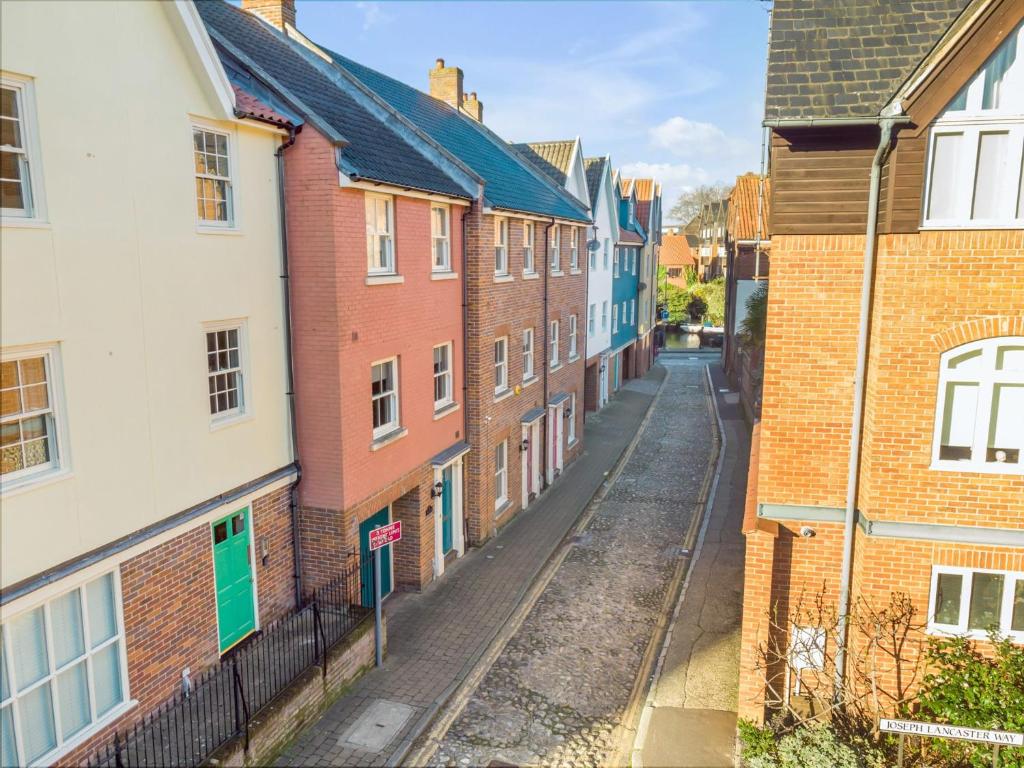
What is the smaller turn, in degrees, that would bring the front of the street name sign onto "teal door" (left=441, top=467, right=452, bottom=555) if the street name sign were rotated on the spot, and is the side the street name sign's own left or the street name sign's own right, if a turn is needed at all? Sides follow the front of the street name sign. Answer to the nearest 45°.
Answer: approximately 90° to the street name sign's own right

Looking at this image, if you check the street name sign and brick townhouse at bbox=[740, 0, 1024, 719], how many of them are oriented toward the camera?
2

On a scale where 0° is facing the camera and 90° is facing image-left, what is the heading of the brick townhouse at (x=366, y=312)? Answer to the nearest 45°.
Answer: approximately 315°

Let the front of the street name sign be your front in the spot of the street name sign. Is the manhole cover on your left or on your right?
on your right

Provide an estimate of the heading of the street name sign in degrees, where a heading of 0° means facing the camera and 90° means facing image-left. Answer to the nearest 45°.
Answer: approximately 0°

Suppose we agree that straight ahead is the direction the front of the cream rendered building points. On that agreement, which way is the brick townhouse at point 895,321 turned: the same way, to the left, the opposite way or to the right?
to the right

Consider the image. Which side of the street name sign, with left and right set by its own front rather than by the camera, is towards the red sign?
right

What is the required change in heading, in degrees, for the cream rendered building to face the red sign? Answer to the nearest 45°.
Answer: approximately 45° to its left

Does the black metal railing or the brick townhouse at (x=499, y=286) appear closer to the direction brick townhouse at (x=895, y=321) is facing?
the black metal railing

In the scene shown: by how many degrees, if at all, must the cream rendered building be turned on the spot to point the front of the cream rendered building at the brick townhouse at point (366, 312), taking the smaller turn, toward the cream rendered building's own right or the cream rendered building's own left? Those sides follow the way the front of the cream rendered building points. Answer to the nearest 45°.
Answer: approximately 90° to the cream rendered building's own left

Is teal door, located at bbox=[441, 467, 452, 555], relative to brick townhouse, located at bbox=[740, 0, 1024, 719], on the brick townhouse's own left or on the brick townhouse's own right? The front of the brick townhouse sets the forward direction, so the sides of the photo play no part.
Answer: on the brick townhouse's own right
